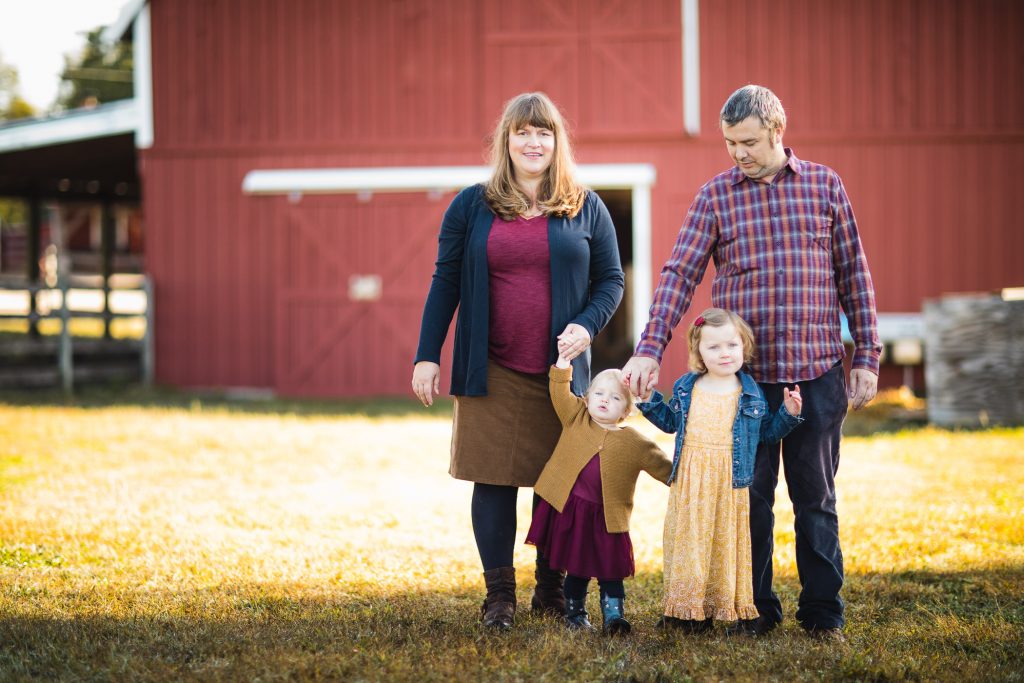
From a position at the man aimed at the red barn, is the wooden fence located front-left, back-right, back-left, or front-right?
front-left

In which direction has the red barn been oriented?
toward the camera

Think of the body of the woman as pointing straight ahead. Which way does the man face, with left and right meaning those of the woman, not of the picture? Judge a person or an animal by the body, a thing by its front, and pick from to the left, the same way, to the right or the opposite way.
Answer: the same way

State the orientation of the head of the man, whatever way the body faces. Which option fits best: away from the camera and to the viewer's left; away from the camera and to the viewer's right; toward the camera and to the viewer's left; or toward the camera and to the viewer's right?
toward the camera and to the viewer's left

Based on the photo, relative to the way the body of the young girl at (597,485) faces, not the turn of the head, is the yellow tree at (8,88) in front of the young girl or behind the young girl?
behind

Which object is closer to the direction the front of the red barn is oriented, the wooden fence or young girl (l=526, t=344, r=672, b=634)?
the young girl

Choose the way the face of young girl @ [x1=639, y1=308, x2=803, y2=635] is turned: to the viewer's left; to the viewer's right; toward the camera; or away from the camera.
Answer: toward the camera

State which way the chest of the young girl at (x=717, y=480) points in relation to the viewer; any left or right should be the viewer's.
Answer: facing the viewer

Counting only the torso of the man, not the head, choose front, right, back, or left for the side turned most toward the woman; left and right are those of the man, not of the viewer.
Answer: right

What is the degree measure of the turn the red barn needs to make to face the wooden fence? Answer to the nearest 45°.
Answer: approximately 90° to its right

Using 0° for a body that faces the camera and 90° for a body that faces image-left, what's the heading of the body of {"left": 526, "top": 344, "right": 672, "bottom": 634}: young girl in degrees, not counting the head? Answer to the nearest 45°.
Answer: approximately 0°

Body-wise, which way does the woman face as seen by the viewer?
toward the camera
